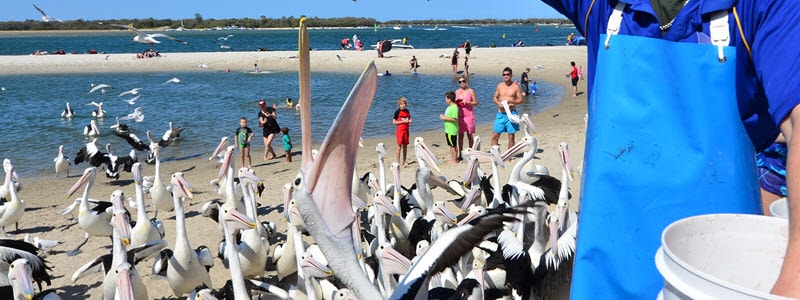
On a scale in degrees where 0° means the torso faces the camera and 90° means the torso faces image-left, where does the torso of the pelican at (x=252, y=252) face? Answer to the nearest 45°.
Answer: approximately 315°

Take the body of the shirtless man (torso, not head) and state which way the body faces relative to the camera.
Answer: toward the camera

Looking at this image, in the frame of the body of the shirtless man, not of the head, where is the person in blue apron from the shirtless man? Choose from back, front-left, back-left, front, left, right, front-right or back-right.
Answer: front

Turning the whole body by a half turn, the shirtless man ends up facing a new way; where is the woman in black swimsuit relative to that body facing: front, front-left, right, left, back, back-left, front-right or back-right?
left

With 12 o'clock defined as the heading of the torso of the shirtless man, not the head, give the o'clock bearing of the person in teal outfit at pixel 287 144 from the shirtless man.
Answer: The person in teal outfit is roughly at 3 o'clock from the shirtless man.

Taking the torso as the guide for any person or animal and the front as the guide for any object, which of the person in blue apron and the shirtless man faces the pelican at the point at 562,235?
the shirtless man

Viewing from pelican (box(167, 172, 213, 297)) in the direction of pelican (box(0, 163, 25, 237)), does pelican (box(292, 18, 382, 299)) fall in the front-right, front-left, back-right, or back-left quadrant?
back-left

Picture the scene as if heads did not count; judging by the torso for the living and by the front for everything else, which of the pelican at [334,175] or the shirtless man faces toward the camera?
the shirtless man

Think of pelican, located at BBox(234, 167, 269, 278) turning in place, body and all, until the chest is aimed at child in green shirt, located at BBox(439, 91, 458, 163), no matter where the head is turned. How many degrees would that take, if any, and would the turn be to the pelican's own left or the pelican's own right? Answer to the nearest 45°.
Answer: approximately 90° to the pelican's own left

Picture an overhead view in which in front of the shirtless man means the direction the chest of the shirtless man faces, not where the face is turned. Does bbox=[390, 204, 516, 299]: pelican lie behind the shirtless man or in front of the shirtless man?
in front
